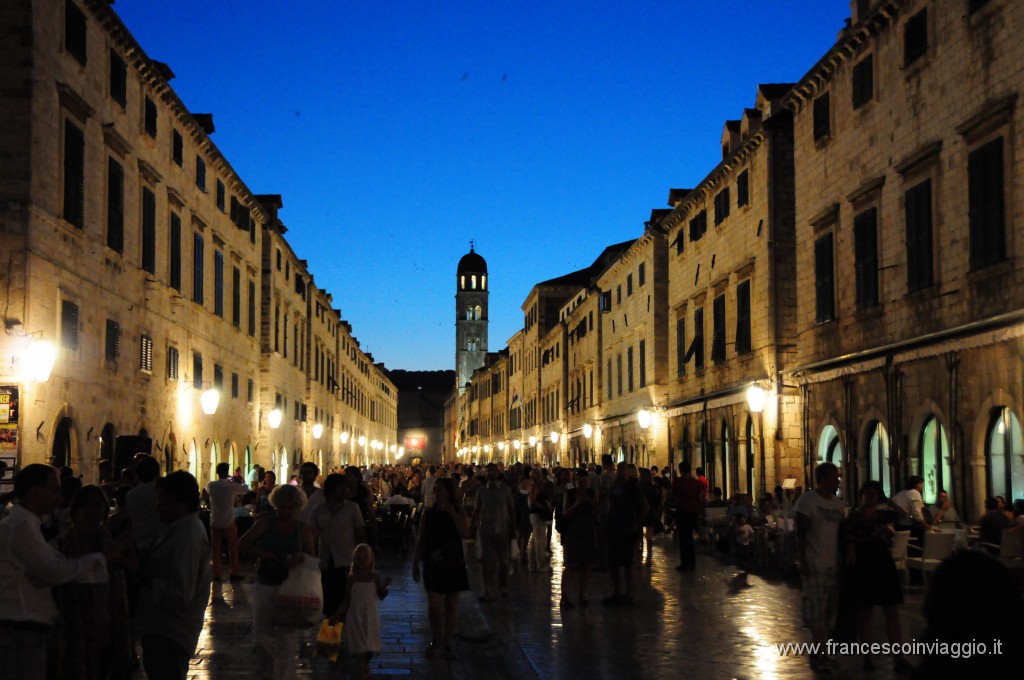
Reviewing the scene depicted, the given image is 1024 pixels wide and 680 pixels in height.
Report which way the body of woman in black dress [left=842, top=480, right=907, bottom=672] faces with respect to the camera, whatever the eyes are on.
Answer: toward the camera

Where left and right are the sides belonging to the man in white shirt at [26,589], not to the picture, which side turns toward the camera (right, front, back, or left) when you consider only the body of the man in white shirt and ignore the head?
right

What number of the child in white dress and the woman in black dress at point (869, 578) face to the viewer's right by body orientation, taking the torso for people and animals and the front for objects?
0

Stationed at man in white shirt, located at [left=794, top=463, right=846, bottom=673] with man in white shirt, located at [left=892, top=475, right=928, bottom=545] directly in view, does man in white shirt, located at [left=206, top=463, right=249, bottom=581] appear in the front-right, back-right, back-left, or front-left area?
front-left

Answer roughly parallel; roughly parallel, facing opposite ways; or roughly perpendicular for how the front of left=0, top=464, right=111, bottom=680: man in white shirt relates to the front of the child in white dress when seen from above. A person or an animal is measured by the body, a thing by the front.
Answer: roughly perpendicular

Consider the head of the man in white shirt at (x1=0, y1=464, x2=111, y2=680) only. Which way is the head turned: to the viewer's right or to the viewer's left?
to the viewer's right

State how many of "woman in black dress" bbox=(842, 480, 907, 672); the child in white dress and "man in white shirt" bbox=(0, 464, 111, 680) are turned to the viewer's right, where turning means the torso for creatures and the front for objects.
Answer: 1

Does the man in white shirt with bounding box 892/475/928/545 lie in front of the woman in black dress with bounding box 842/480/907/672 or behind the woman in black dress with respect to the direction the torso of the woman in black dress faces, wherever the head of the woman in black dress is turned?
behind

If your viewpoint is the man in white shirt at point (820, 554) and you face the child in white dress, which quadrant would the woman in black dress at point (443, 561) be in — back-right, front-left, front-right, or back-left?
front-right
